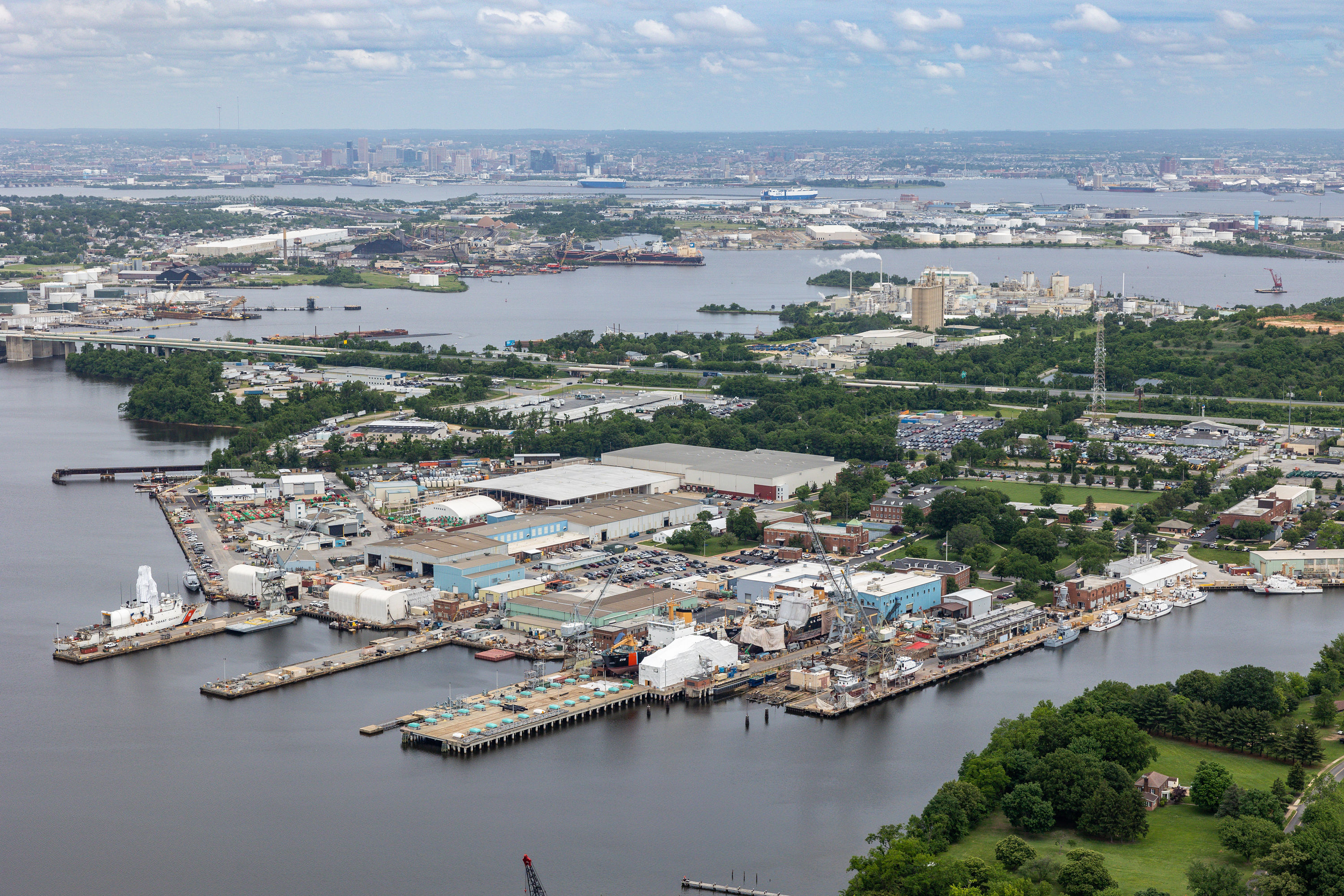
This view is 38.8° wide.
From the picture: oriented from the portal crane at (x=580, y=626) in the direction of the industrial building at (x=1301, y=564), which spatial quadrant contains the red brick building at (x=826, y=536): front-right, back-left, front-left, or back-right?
front-left

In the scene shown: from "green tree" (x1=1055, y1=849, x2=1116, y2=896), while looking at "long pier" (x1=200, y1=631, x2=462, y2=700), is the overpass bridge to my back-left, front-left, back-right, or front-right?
front-right

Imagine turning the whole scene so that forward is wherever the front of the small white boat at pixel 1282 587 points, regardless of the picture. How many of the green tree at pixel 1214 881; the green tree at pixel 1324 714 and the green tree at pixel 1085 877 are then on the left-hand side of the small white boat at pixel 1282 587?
3

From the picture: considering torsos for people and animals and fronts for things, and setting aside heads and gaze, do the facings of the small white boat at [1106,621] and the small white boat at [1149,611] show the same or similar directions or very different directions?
same or similar directions
